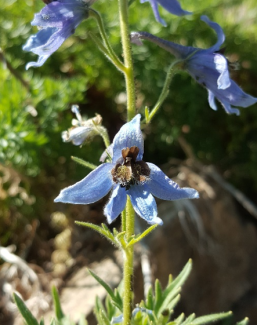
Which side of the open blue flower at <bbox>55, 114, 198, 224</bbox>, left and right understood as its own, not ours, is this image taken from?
front
